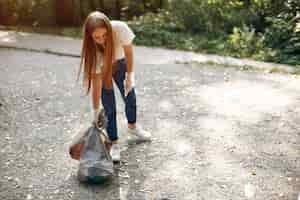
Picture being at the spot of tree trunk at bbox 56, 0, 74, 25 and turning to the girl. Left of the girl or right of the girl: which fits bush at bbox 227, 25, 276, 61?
left

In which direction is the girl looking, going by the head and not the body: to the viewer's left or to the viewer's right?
to the viewer's left

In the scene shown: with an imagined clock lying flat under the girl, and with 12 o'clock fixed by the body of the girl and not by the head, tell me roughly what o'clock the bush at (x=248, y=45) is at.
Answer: The bush is roughly at 7 o'clock from the girl.

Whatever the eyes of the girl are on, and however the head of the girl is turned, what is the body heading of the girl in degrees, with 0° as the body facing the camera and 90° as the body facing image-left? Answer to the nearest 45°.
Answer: approximately 0°

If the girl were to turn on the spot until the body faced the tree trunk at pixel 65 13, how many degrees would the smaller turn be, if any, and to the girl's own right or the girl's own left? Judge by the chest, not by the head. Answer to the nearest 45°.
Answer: approximately 180°

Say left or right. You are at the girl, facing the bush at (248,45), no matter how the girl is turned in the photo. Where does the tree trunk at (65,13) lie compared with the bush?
left
